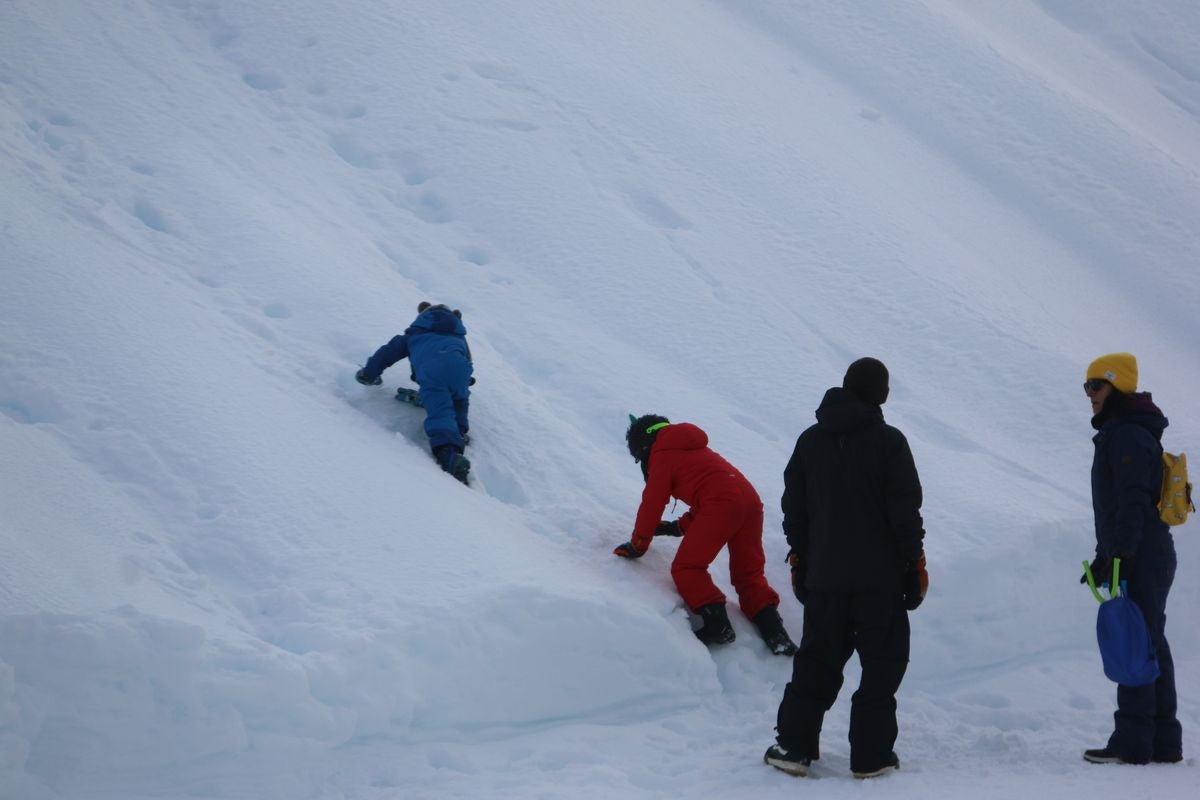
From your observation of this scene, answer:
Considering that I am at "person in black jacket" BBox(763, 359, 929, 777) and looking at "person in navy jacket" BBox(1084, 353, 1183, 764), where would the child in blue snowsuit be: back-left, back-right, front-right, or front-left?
back-left

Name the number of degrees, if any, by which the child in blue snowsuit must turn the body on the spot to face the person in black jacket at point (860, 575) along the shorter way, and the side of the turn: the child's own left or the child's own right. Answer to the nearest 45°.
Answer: approximately 135° to the child's own right

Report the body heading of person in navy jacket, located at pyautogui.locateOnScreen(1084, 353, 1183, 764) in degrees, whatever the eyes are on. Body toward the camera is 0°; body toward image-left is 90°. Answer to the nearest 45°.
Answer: approximately 90°

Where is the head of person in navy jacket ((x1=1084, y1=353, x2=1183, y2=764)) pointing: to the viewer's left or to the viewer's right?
to the viewer's left

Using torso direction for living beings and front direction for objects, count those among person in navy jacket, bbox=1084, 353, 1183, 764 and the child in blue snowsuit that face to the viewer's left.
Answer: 1

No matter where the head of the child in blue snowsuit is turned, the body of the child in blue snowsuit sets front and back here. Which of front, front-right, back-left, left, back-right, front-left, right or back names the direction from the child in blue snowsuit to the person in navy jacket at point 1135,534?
back-right

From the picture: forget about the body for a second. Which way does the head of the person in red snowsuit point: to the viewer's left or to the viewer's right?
to the viewer's left

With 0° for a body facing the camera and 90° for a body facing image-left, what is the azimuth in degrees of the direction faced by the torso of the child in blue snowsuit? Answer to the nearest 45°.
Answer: approximately 180°

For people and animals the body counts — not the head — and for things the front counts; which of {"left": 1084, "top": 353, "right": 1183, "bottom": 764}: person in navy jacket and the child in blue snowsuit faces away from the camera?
the child in blue snowsuit
